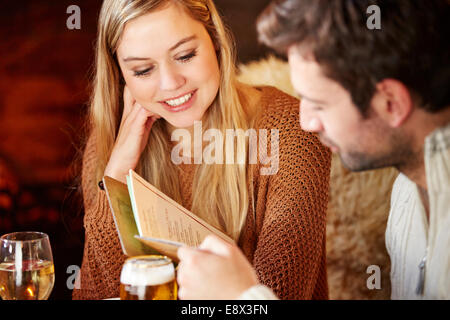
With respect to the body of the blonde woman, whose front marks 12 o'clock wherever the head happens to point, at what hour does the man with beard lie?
The man with beard is roughly at 11 o'clock from the blonde woman.

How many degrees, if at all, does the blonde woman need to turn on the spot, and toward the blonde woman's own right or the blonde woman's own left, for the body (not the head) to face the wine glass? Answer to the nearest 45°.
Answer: approximately 45° to the blonde woman's own right

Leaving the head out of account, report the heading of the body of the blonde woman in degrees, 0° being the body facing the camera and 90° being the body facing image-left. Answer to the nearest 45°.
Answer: approximately 0°

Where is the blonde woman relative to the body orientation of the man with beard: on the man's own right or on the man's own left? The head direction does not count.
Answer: on the man's own right

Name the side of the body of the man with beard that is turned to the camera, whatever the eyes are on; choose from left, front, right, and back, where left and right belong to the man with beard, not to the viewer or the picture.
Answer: left

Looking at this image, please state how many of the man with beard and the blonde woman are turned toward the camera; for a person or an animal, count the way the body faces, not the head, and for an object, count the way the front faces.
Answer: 1

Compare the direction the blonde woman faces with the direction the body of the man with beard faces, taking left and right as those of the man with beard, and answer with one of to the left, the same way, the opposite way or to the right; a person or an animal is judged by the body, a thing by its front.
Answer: to the left
